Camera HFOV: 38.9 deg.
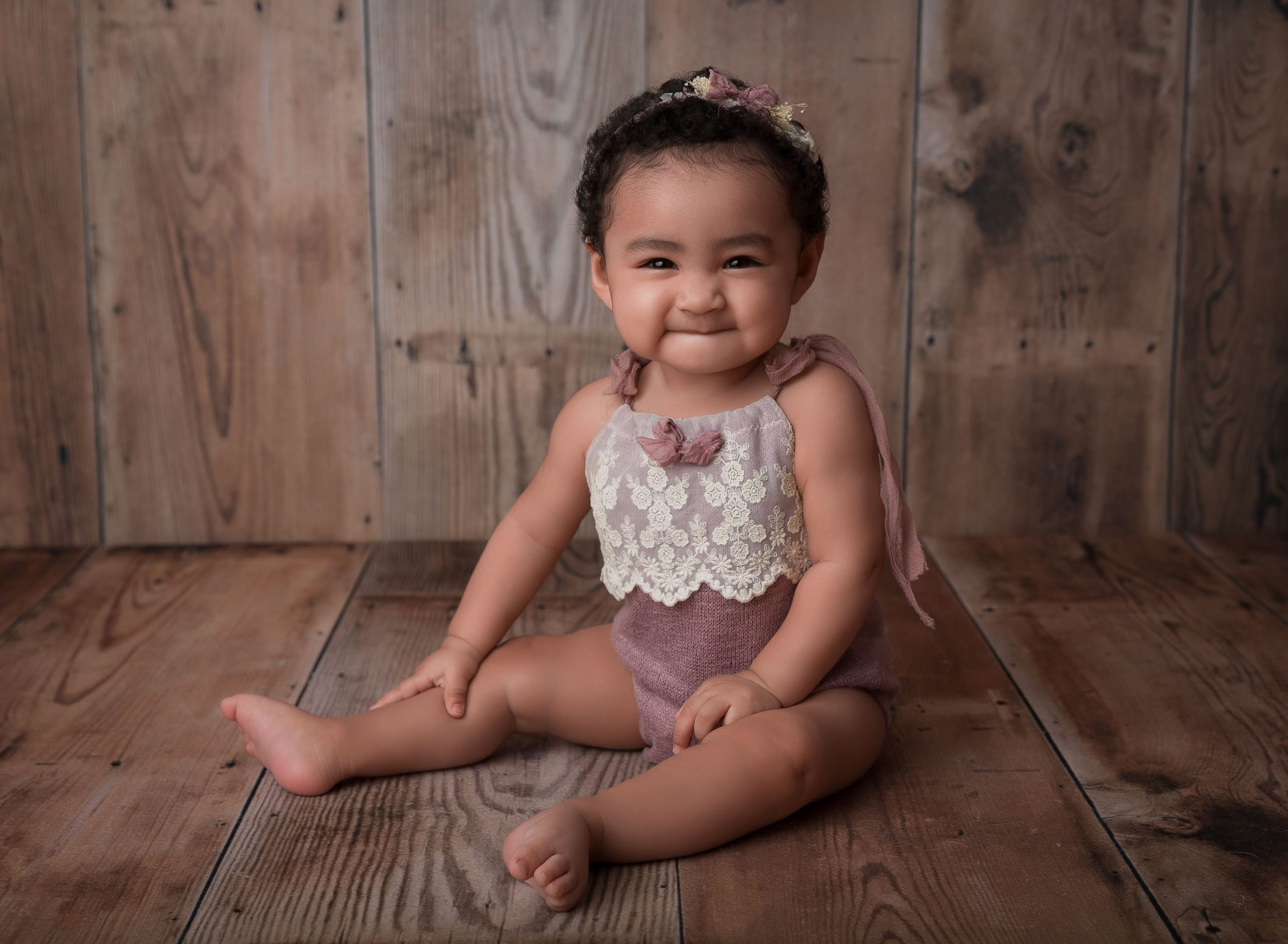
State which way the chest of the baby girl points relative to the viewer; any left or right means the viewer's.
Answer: facing the viewer and to the left of the viewer

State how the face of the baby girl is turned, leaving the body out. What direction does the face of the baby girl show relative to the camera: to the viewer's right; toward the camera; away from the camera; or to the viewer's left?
toward the camera
